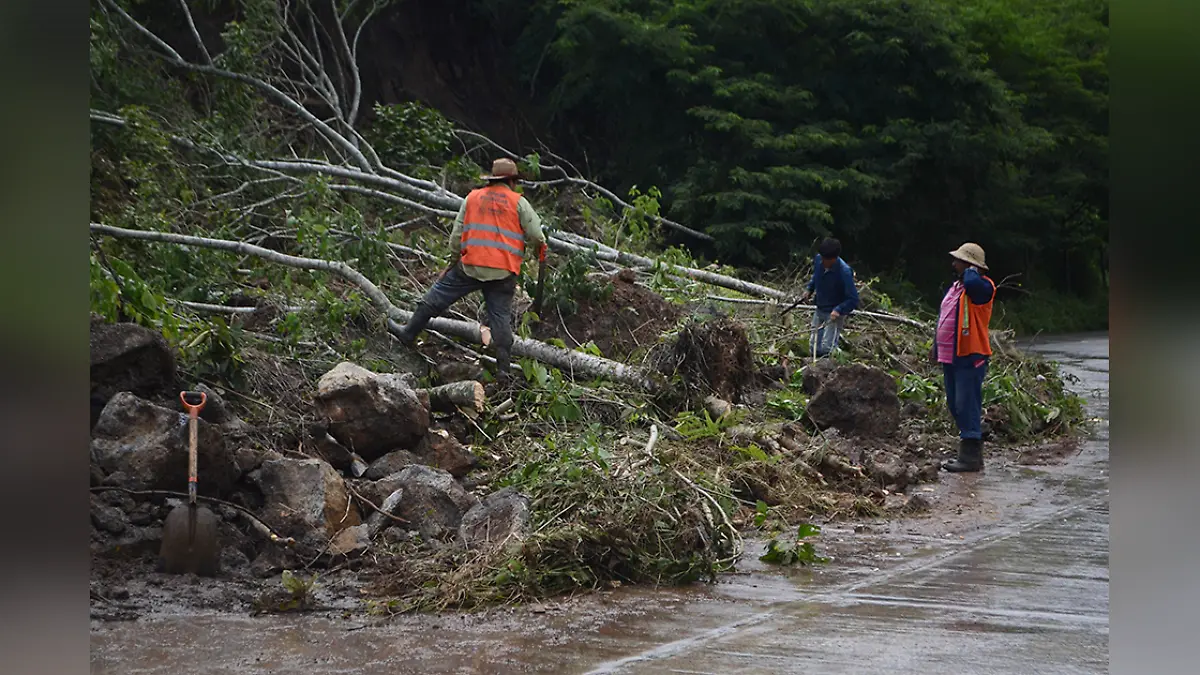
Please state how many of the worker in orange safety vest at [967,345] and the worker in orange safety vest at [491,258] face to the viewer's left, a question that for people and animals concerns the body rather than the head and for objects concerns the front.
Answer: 1

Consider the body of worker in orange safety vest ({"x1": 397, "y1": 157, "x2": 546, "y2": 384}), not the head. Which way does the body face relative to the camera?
away from the camera

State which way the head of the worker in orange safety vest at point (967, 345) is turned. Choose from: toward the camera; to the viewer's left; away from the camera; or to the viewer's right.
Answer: to the viewer's left

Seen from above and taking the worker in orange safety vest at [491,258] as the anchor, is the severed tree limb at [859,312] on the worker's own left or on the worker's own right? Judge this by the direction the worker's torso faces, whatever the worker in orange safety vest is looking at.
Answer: on the worker's own right

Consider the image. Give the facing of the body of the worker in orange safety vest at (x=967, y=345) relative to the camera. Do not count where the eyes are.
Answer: to the viewer's left

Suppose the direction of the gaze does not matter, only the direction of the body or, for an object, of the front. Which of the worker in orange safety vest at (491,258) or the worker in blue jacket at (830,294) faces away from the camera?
the worker in orange safety vest

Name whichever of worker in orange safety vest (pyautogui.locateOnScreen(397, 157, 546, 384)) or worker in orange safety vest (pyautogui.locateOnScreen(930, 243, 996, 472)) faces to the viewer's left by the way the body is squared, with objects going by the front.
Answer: worker in orange safety vest (pyautogui.locateOnScreen(930, 243, 996, 472))

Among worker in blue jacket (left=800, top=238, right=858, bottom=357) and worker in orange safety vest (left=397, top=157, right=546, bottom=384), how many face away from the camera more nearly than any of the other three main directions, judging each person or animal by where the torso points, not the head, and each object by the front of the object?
1

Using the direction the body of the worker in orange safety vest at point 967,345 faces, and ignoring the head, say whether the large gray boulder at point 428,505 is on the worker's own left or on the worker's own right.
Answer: on the worker's own left

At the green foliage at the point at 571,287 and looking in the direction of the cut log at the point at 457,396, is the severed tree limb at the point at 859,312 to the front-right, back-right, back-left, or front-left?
back-left

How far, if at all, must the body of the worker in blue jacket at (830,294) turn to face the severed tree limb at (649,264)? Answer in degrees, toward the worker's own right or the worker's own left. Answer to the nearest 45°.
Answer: approximately 45° to the worker's own right

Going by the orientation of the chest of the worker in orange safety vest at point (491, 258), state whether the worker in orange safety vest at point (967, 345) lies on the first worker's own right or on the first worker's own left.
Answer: on the first worker's own right
